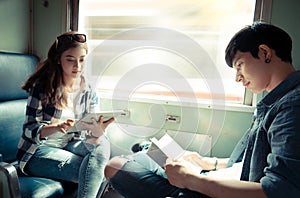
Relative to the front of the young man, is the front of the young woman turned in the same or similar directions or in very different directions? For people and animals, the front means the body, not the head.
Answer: very different directions

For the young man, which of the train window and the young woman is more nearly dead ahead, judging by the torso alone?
the young woman

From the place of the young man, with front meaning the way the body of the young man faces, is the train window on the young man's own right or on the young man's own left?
on the young man's own right

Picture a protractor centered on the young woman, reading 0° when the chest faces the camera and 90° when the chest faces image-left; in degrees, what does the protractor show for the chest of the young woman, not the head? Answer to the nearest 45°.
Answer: approximately 315°

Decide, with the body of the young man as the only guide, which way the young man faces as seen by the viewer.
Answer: to the viewer's left

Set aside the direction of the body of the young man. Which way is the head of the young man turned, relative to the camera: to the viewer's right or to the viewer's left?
to the viewer's left
